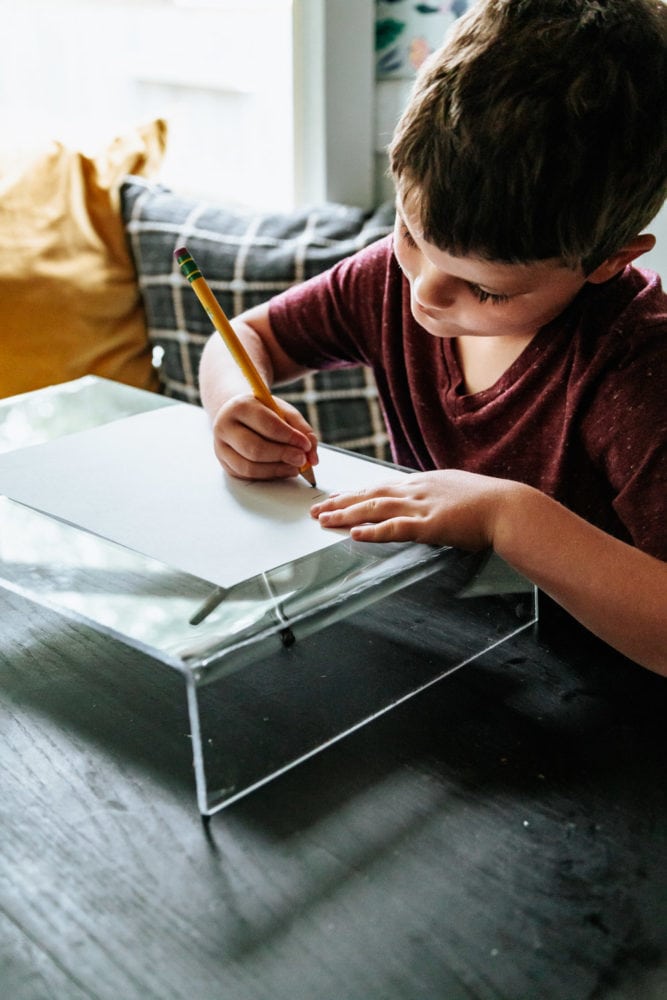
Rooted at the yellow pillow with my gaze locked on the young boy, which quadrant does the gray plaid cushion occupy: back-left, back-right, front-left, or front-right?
front-left

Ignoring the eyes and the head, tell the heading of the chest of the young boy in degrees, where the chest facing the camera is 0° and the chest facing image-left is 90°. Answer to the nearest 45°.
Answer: approximately 45°

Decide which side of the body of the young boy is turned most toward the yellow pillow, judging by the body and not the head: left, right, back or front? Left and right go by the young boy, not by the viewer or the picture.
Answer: right

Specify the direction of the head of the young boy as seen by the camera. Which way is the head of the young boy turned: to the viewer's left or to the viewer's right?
to the viewer's left
